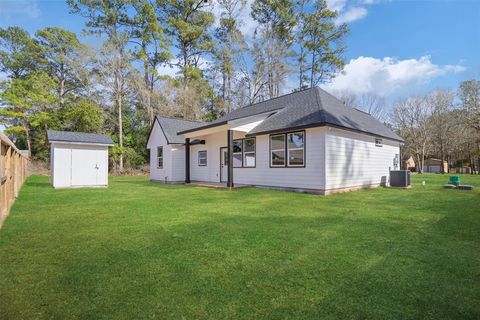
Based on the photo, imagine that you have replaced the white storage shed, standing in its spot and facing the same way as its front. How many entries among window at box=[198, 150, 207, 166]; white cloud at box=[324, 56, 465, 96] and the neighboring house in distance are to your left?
3

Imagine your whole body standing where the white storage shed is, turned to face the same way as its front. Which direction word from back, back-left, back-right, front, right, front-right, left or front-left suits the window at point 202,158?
left

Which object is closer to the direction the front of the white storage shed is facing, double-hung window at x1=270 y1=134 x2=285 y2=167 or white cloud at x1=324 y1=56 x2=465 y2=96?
the double-hung window

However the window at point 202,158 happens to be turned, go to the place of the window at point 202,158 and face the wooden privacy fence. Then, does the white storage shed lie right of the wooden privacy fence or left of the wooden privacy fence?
right

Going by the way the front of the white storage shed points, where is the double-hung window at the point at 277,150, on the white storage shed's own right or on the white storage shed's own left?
on the white storage shed's own left

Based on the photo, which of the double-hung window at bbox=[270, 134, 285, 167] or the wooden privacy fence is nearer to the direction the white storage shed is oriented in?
the wooden privacy fence

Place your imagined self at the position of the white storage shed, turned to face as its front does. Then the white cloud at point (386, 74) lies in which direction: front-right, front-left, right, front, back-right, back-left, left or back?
left

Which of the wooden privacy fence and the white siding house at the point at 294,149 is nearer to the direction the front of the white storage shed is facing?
the wooden privacy fence

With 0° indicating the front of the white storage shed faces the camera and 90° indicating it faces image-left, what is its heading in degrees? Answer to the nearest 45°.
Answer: approximately 0°

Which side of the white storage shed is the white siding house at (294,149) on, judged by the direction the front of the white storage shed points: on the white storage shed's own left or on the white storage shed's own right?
on the white storage shed's own left

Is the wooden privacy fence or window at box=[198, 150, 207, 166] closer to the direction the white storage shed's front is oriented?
the wooden privacy fence
